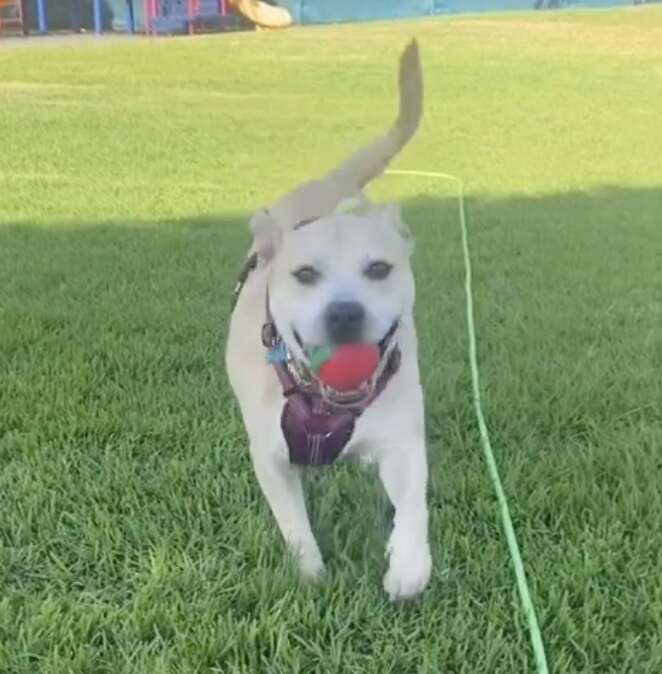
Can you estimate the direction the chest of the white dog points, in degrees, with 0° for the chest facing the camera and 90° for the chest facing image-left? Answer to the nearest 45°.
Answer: approximately 0°

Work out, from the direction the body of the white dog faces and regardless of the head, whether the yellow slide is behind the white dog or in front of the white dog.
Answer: behind

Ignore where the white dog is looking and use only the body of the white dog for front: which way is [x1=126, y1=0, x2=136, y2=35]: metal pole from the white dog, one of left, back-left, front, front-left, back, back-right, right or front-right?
back

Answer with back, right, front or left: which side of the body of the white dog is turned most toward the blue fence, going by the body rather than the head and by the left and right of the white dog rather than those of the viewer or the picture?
back

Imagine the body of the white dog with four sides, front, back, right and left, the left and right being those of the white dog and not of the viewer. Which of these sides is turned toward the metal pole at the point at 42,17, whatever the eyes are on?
back

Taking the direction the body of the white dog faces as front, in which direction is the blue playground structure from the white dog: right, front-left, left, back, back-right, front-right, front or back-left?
back

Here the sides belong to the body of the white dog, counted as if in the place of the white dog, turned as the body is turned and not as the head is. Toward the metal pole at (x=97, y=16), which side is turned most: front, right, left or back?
back

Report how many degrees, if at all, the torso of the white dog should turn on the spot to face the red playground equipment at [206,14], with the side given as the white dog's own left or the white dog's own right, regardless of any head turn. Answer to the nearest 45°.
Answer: approximately 180°
